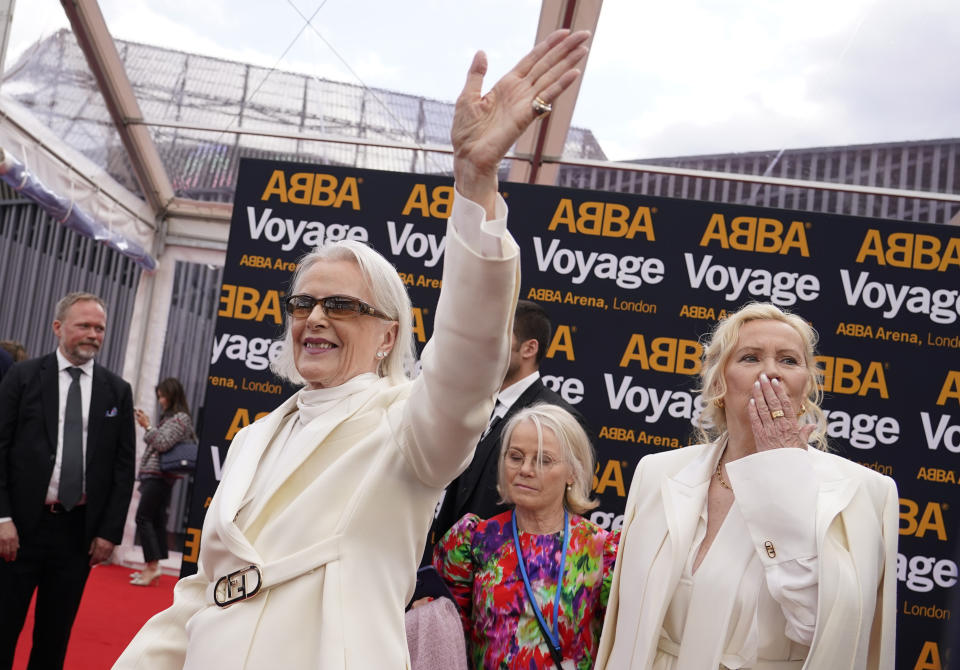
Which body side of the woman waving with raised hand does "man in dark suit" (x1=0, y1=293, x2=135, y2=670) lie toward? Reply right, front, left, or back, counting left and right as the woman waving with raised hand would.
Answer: right

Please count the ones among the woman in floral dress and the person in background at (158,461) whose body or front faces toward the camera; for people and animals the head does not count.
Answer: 1

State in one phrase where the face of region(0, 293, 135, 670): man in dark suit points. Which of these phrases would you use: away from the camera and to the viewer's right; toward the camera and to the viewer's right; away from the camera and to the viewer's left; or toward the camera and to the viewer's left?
toward the camera and to the viewer's right

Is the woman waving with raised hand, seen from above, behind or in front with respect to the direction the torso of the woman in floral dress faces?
in front

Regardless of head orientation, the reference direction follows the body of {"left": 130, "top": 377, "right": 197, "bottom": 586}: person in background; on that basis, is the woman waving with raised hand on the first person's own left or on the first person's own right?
on the first person's own left

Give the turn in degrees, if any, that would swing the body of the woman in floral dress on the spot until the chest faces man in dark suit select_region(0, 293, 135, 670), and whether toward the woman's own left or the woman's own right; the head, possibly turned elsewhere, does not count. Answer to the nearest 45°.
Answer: approximately 135° to the woman's own right

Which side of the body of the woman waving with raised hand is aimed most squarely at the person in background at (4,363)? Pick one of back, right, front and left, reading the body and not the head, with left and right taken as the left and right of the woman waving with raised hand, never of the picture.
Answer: right

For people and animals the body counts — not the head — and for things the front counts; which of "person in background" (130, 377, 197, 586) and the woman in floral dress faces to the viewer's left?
the person in background

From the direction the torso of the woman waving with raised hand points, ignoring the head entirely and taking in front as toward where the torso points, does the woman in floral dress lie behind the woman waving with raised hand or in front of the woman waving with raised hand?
behind

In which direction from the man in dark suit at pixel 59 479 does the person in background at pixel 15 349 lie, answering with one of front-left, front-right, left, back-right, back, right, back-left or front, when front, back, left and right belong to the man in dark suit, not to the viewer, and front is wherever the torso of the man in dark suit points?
back

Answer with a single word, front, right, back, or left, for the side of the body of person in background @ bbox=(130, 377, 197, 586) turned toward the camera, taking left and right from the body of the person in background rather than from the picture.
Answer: left
